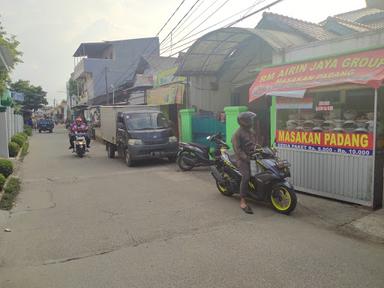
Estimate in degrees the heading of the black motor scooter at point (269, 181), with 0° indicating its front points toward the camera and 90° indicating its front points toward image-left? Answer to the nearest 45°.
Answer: approximately 315°

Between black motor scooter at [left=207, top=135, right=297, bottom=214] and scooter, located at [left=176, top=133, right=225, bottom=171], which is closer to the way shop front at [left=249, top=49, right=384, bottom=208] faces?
the black motor scooter

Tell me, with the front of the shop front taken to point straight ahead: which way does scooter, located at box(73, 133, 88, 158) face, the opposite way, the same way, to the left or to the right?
to the left

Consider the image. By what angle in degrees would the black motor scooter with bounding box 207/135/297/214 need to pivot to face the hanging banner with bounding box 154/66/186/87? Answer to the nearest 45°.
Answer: approximately 135° to its left

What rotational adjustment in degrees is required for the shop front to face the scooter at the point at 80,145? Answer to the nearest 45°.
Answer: approximately 90° to its right
